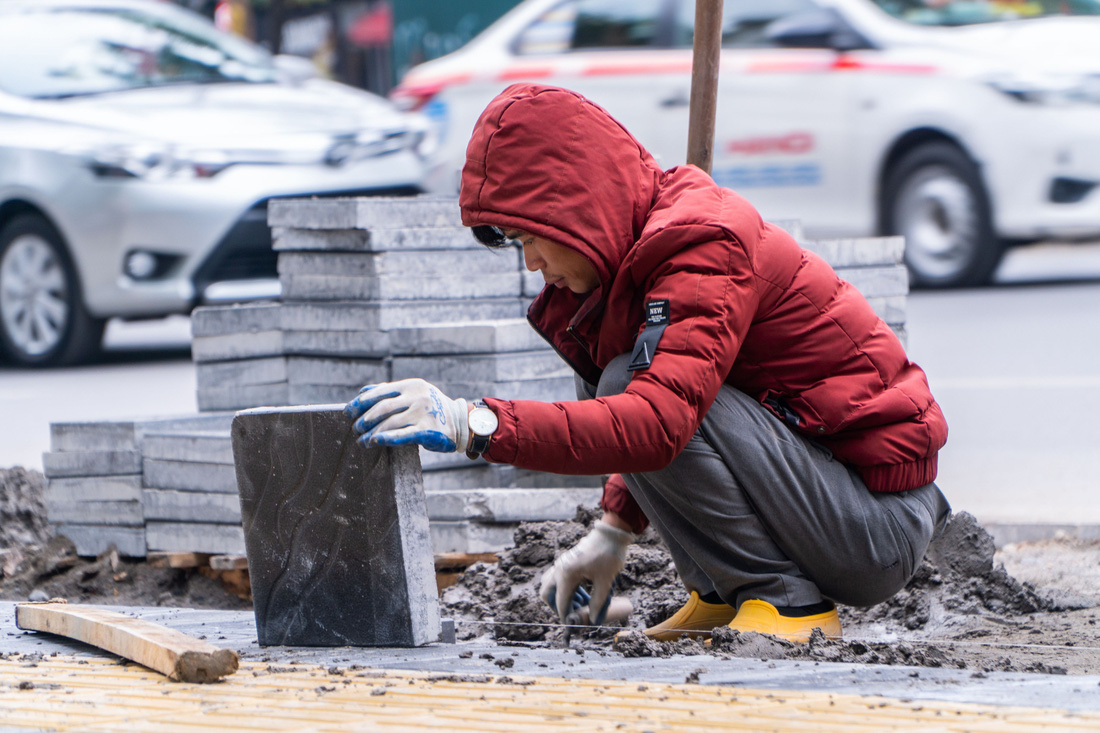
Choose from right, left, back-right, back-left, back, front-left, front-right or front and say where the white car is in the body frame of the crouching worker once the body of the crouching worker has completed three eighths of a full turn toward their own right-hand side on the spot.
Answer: front-left

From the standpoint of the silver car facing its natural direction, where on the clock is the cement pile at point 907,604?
The cement pile is roughly at 1 o'clock from the silver car.

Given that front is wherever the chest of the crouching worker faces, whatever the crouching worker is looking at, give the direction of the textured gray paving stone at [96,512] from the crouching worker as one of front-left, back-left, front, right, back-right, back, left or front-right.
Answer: front-right

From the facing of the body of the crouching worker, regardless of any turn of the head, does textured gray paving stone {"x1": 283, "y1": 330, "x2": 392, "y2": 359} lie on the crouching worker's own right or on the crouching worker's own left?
on the crouching worker's own right

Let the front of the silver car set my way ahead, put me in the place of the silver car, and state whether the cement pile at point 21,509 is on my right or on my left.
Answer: on my right

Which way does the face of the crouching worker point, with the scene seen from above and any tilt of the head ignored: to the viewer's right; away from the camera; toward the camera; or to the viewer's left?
to the viewer's left

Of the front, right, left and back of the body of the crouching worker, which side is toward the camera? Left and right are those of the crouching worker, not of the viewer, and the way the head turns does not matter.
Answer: left

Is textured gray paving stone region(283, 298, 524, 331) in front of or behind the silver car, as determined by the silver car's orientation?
in front

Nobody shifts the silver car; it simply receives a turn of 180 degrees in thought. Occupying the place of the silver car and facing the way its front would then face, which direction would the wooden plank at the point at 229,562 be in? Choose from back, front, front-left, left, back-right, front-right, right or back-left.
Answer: back-left

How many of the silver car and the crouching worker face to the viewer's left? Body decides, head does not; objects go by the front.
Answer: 1
